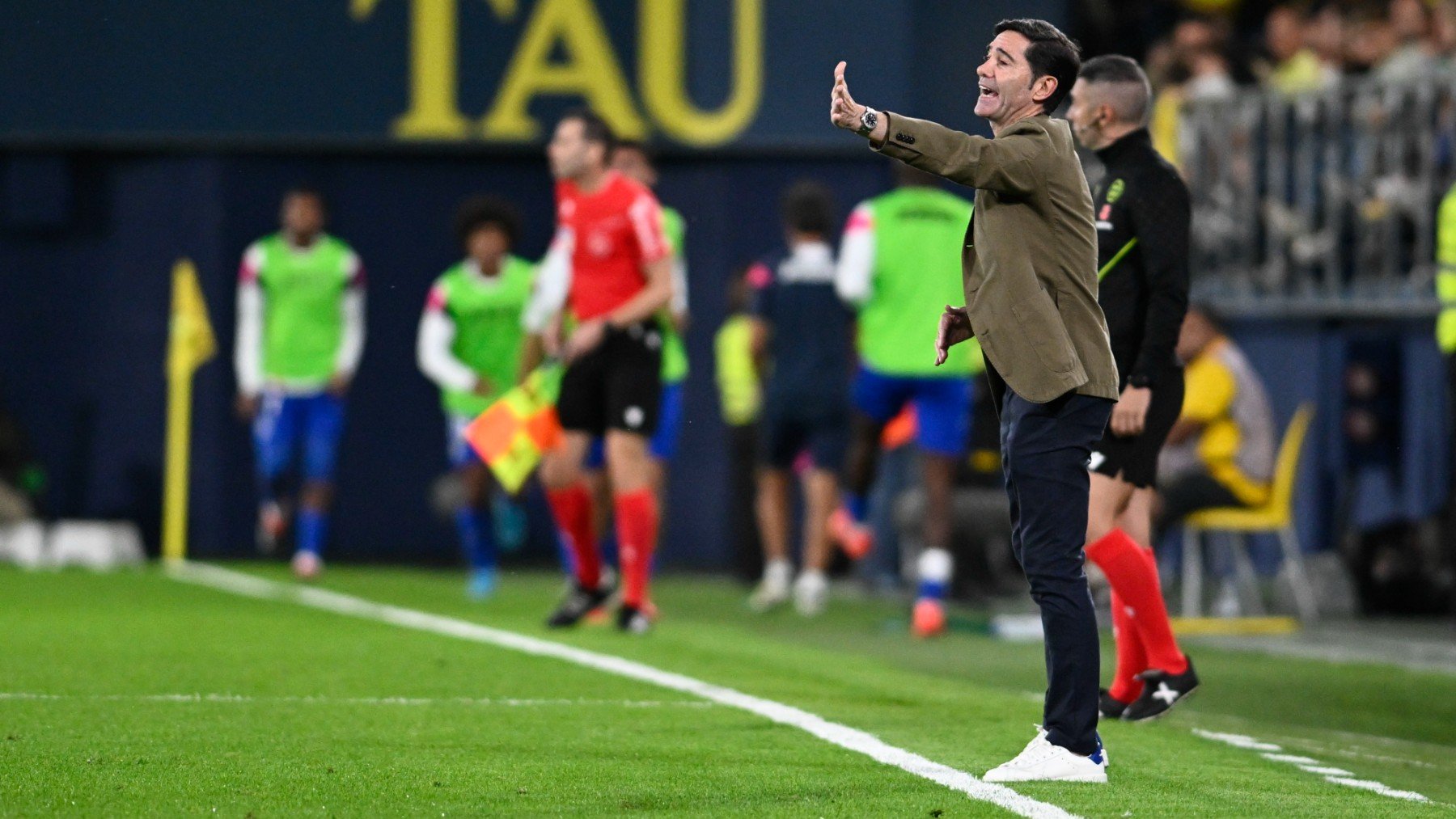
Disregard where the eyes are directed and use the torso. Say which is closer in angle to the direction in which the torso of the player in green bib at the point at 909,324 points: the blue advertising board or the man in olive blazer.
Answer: the blue advertising board

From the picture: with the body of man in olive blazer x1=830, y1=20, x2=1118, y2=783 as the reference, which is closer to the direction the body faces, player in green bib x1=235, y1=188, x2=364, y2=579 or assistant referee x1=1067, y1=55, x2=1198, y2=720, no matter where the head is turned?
the player in green bib

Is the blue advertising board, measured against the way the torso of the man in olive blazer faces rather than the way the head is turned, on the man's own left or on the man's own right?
on the man's own right

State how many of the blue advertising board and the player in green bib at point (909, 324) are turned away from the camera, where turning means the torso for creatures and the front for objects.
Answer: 1

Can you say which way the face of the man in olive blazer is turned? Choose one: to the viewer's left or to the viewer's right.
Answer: to the viewer's left

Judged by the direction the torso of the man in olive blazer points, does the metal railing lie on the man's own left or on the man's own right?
on the man's own right

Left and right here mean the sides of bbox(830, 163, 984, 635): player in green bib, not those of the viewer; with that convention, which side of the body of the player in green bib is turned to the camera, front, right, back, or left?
back
